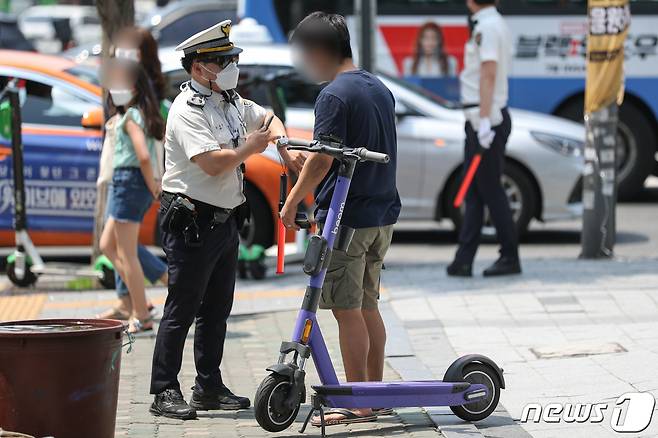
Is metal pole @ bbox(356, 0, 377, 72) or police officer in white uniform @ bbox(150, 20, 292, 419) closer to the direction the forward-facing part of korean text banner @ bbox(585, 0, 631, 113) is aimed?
the police officer in white uniform

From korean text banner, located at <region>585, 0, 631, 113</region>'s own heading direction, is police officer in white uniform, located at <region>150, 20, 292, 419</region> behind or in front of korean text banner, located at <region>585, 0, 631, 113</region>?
in front

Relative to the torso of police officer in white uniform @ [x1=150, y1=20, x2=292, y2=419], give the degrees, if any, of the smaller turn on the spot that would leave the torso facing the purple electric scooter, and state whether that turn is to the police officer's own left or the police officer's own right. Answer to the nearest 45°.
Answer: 0° — they already face it

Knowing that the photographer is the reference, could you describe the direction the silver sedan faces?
facing to the right of the viewer

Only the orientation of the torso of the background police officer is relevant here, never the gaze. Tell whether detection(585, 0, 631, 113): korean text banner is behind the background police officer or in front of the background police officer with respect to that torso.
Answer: behind

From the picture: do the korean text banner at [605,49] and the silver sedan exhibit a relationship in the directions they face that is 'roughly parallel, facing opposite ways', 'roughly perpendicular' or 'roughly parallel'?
roughly perpendicular

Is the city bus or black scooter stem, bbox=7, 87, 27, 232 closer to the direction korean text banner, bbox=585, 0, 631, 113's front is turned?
the black scooter stem

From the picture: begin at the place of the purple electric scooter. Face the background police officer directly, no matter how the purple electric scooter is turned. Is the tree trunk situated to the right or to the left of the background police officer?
left

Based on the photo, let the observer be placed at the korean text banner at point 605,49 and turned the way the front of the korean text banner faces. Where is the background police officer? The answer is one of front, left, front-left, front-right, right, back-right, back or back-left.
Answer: front-right
